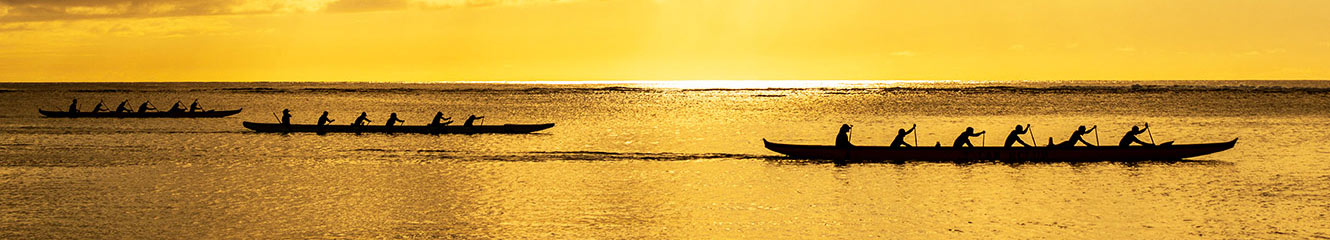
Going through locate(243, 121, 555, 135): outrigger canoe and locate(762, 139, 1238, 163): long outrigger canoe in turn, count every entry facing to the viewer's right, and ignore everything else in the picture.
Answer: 2

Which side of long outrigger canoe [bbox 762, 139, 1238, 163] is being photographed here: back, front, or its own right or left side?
right

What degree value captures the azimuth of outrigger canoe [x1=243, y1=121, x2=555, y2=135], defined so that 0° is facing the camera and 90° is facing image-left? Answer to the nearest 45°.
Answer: approximately 270°

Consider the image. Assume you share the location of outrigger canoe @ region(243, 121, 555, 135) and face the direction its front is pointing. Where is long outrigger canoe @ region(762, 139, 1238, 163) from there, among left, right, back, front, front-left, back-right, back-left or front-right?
front-right
